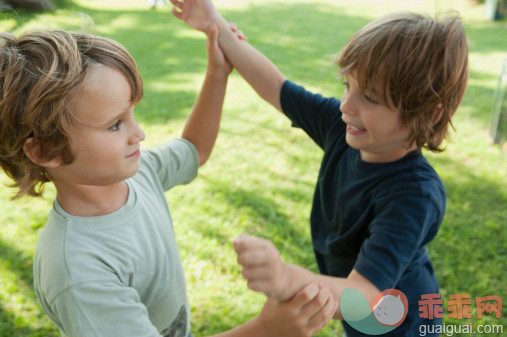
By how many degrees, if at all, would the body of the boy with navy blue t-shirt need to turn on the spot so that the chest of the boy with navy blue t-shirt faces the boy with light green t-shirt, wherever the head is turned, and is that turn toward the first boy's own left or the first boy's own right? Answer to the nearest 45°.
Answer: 0° — they already face them

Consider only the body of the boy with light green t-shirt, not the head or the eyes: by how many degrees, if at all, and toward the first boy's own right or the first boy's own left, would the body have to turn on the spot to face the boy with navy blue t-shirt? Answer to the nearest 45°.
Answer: approximately 45° to the first boy's own left

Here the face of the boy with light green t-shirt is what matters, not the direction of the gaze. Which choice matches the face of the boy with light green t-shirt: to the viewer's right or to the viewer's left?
to the viewer's right
